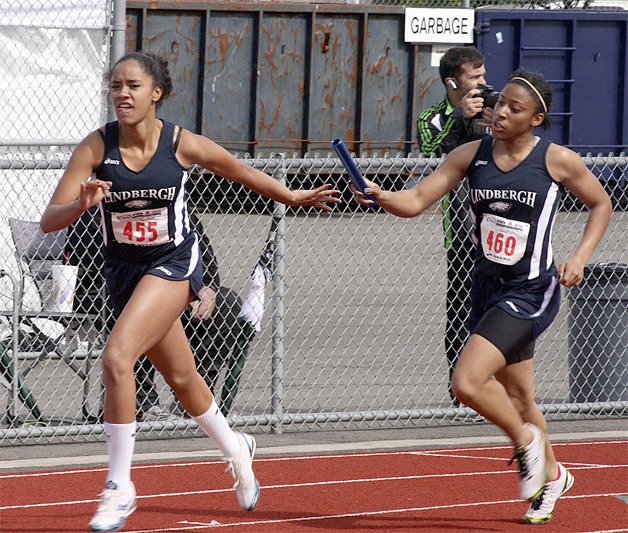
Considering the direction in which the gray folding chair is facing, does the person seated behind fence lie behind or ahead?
ahead

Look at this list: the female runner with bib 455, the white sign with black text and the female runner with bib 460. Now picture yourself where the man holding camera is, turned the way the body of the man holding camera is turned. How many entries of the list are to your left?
1

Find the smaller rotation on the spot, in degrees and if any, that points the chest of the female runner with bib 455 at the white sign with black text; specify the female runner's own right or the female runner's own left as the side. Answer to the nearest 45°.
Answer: approximately 135° to the female runner's own right

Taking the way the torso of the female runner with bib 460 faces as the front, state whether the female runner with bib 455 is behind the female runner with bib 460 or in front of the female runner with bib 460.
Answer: in front

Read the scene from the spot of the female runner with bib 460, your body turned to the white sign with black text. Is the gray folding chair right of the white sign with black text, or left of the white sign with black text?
left

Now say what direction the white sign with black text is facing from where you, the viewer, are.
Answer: facing the viewer

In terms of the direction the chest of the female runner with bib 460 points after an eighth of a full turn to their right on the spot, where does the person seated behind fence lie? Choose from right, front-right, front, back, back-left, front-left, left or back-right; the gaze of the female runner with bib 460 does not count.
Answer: front-right

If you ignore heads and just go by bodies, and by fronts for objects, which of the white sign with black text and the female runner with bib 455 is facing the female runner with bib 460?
the white sign with black text

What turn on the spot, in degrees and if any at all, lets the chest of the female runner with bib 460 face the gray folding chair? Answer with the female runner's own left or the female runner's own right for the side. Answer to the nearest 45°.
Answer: approximately 90° to the female runner's own right
